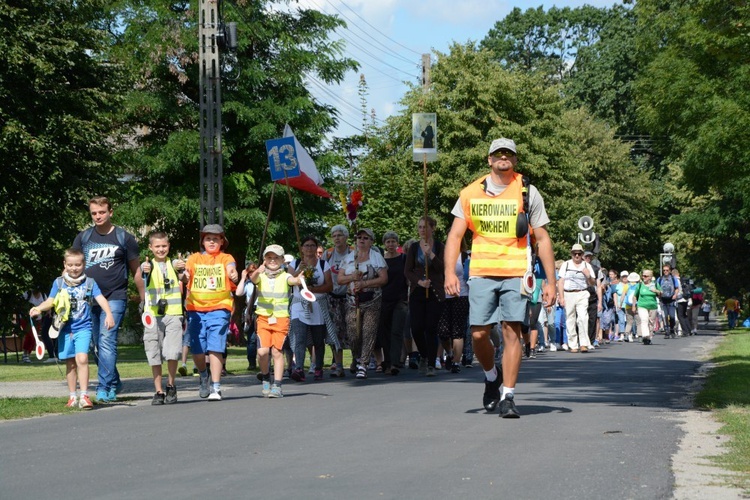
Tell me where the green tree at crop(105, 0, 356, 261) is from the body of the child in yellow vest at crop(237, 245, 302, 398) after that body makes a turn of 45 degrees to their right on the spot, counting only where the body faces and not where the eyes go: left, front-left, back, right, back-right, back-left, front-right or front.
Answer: back-right

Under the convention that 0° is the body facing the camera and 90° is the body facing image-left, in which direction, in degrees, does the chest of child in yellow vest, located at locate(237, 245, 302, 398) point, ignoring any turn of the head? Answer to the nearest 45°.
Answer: approximately 0°

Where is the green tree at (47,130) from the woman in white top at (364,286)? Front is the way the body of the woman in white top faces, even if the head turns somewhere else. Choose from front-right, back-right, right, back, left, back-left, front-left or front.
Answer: back-right

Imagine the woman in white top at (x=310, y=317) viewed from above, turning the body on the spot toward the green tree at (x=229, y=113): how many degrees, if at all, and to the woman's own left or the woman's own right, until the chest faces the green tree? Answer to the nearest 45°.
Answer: approximately 180°

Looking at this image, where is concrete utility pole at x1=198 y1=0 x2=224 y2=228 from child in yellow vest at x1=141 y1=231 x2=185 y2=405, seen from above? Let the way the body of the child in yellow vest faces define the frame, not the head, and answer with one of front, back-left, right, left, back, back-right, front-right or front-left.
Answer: back
